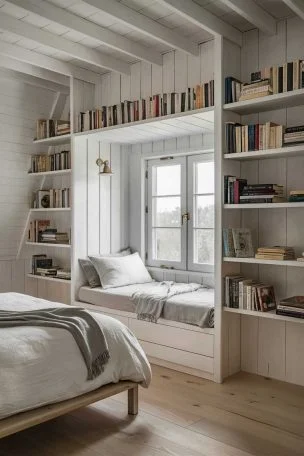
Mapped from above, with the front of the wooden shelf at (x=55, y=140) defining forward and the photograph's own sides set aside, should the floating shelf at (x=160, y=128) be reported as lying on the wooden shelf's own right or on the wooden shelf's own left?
on the wooden shelf's own left

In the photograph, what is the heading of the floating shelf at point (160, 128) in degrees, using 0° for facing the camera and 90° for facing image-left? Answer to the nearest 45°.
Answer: approximately 45°

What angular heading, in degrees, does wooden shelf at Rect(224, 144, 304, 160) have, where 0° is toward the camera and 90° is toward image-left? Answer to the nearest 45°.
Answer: approximately 45°

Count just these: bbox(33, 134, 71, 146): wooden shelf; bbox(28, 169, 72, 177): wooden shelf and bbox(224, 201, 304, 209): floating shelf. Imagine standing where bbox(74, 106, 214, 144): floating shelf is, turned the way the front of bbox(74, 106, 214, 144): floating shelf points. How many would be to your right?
2

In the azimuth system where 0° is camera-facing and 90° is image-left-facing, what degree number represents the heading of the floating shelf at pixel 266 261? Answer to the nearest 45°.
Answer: approximately 45°
